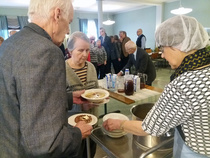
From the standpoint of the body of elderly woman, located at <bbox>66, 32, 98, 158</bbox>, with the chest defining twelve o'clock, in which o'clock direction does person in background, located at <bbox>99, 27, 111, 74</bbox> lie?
The person in background is roughly at 8 o'clock from the elderly woman.

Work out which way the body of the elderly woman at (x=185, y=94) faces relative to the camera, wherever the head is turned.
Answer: to the viewer's left

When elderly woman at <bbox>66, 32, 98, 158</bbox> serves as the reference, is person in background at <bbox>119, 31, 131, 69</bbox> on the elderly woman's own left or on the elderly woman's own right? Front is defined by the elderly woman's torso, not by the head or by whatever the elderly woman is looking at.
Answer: on the elderly woman's own left

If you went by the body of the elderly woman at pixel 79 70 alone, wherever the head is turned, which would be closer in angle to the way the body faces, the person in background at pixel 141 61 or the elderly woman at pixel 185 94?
the elderly woman

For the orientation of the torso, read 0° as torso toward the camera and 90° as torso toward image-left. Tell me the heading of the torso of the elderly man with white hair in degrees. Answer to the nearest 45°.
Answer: approximately 225°

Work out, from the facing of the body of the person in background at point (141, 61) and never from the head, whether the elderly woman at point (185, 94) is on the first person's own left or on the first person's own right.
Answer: on the first person's own left

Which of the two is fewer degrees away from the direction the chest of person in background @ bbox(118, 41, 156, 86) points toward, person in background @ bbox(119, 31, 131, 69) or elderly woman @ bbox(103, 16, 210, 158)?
the elderly woman

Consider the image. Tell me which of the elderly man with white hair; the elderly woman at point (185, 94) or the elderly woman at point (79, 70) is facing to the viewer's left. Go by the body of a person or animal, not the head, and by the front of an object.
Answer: the elderly woman at point (185, 94)

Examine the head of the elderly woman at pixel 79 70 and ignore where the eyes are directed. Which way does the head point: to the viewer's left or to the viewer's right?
to the viewer's right

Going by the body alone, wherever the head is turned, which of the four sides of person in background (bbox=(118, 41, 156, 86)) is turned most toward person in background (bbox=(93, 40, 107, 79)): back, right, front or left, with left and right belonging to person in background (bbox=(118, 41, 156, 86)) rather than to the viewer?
right

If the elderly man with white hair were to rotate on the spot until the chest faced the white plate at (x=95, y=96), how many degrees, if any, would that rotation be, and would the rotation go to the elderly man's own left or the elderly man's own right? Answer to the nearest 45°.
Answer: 0° — they already face it

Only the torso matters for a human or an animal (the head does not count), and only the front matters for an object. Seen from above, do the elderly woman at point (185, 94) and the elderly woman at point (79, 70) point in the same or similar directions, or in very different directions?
very different directions

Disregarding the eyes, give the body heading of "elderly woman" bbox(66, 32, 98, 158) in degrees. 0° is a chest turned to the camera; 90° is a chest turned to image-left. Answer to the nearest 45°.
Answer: approximately 315°
